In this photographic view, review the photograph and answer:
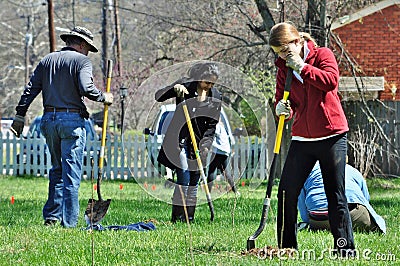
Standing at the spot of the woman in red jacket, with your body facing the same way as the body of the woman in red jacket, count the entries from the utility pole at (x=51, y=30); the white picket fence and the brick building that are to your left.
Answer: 0

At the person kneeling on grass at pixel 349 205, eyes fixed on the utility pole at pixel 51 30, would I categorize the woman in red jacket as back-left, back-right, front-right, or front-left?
back-left

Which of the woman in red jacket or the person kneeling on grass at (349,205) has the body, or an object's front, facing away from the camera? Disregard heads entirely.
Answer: the person kneeling on grass

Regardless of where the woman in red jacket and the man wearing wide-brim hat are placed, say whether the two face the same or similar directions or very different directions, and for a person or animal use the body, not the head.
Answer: very different directions

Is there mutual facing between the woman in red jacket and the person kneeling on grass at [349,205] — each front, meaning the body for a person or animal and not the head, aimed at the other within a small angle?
no

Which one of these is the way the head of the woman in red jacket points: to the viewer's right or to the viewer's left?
to the viewer's left

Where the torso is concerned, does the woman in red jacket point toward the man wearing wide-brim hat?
no

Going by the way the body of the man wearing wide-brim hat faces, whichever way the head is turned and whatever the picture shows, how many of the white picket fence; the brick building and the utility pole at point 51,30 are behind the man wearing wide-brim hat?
0

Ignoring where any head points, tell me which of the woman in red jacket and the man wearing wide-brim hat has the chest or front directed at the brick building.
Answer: the man wearing wide-brim hat

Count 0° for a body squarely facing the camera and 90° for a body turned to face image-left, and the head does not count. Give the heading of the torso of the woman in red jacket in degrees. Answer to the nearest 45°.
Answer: approximately 45°

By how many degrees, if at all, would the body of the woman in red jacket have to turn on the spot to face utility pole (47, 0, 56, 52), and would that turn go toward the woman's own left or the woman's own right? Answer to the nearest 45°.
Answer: approximately 90° to the woman's own right

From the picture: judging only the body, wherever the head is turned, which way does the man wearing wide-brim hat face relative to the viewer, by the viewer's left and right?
facing away from the viewer and to the right of the viewer

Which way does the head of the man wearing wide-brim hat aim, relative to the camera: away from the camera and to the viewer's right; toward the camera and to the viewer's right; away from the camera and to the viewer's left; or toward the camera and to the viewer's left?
away from the camera and to the viewer's right

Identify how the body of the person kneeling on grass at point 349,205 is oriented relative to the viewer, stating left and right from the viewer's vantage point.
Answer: facing away from the viewer

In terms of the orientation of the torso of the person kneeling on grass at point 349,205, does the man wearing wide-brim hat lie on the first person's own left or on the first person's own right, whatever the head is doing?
on the first person's own left

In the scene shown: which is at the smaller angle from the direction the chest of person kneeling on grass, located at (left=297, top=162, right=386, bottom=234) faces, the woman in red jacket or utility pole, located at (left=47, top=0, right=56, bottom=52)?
the utility pole
